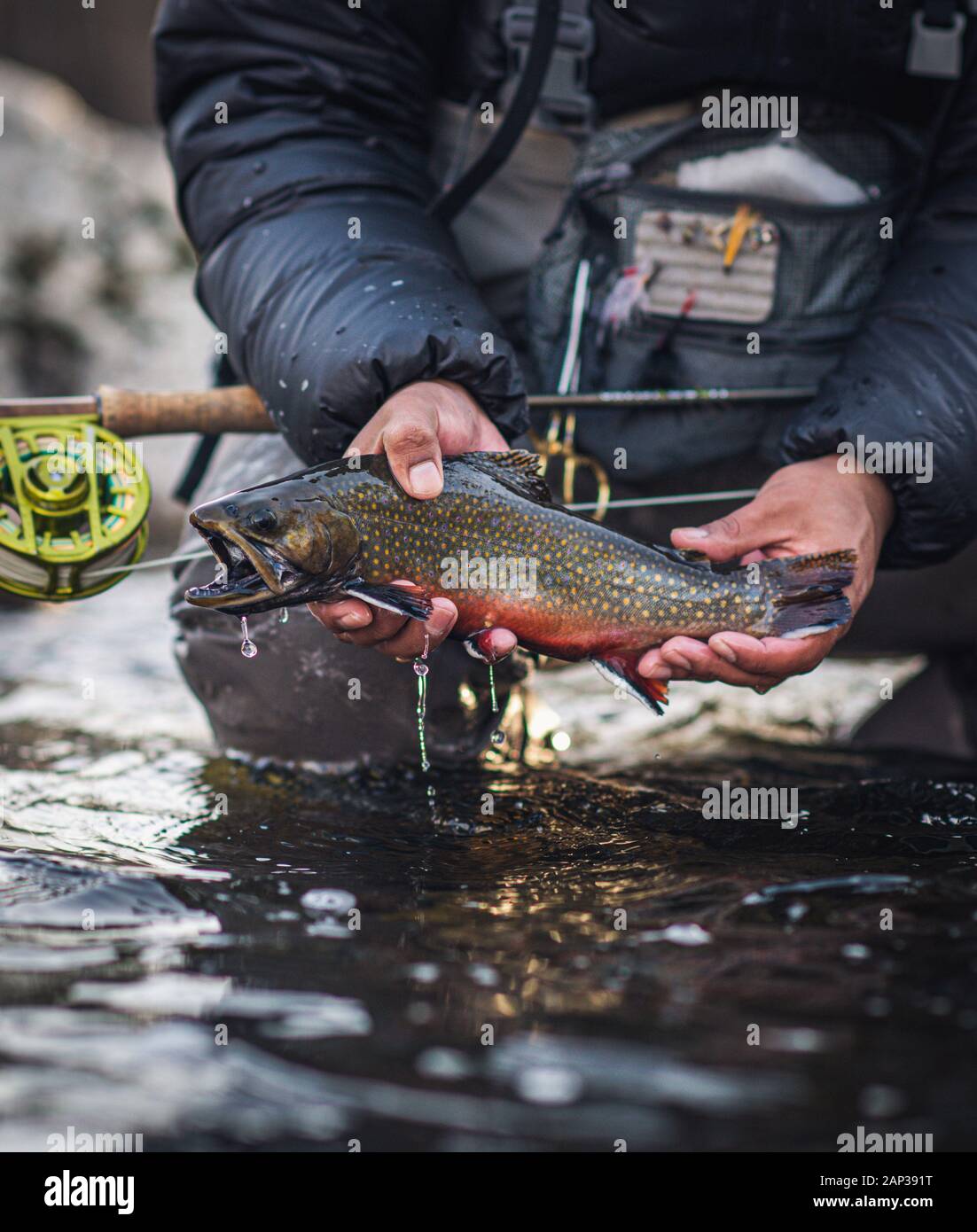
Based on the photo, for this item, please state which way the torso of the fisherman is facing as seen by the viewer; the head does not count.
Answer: toward the camera
